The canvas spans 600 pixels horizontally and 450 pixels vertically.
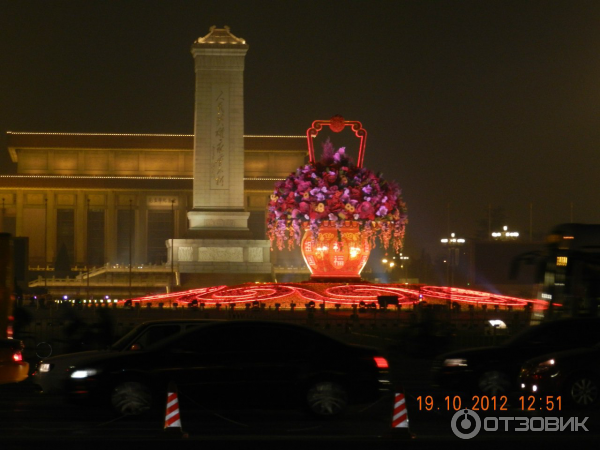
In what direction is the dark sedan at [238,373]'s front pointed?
to the viewer's left

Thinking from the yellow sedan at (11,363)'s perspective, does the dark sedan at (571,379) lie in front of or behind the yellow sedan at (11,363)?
behind

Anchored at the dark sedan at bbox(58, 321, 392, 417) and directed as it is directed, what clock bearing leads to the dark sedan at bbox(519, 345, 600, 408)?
the dark sedan at bbox(519, 345, 600, 408) is roughly at 6 o'clock from the dark sedan at bbox(58, 321, 392, 417).

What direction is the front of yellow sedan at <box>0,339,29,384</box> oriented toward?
to the viewer's left

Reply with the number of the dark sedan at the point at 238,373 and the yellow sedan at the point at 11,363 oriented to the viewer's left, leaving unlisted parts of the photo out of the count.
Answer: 2

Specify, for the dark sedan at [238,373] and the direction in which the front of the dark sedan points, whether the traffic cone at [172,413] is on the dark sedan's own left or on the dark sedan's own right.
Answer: on the dark sedan's own left

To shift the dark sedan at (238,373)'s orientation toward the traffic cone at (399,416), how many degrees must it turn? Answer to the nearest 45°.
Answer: approximately 135° to its left

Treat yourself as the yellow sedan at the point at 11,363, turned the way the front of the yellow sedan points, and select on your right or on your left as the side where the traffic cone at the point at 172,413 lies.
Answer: on your left

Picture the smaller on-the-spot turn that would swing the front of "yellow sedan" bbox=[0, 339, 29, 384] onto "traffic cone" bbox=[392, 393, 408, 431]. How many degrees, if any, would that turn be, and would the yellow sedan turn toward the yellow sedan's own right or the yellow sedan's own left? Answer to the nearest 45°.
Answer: approximately 135° to the yellow sedan's own left

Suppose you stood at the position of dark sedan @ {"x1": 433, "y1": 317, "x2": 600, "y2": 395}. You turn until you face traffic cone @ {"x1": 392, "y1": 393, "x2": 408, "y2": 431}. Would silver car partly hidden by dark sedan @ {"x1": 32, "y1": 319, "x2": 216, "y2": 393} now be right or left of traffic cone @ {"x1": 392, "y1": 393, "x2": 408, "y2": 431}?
right

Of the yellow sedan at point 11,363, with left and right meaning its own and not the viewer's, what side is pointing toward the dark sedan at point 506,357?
back

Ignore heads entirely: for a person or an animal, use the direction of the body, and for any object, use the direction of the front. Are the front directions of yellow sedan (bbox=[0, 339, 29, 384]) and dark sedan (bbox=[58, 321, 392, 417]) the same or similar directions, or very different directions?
same or similar directions

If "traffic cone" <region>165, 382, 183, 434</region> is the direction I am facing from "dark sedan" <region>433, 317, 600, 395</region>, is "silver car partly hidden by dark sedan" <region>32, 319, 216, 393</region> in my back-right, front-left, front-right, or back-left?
front-right
